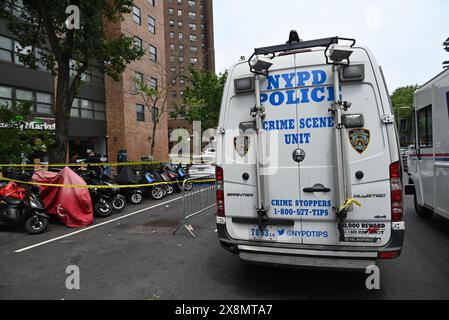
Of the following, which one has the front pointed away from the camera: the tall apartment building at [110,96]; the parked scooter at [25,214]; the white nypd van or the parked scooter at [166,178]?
the white nypd van

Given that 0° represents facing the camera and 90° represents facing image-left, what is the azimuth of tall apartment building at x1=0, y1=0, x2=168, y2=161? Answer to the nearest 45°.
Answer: approximately 315°

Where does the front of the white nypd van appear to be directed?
away from the camera

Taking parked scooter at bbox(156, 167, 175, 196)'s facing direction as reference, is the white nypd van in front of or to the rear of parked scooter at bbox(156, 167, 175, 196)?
in front

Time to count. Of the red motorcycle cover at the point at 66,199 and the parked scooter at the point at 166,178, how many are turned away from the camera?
0

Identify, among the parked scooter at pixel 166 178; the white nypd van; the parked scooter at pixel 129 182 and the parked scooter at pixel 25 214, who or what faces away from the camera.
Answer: the white nypd van

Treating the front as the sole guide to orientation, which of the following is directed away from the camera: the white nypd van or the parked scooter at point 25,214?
the white nypd van

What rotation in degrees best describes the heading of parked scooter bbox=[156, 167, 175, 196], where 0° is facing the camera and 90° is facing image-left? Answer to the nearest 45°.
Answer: approximately 315°

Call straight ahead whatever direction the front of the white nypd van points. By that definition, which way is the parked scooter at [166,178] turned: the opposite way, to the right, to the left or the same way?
to the right

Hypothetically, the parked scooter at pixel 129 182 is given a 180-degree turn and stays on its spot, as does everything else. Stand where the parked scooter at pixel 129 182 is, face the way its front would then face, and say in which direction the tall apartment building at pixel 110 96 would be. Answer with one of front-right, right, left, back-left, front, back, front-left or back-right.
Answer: front-right

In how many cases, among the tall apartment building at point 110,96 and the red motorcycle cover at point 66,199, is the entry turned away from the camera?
0
